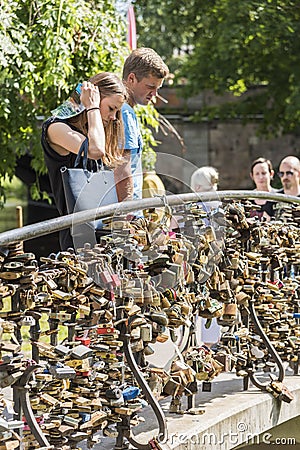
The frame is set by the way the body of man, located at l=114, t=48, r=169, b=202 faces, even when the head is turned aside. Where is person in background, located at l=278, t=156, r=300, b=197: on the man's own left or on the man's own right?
on the man's own left
